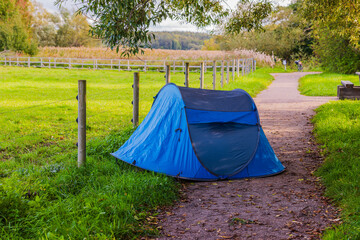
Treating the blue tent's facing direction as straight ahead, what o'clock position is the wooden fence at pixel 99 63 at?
The wooden fence is roughly at 7 o'clock from the blue tent.

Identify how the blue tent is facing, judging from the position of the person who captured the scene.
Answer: facing the viewer and to the right of the viewer

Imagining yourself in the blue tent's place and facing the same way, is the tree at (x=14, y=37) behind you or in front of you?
behind

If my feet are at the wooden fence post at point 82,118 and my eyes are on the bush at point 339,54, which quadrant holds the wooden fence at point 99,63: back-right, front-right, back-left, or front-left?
front-left

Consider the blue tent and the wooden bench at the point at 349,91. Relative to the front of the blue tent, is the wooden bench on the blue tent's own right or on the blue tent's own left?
on the blue tent's own left

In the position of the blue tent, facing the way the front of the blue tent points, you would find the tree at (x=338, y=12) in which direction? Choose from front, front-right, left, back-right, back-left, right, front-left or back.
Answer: left

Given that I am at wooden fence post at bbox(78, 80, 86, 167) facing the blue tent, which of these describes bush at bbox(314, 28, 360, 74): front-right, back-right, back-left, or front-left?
front-left

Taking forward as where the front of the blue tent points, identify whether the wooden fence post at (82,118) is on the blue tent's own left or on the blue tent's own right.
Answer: on the blue tent's own right

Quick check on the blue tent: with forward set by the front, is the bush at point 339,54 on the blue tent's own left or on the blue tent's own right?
on the blue tent's own left
